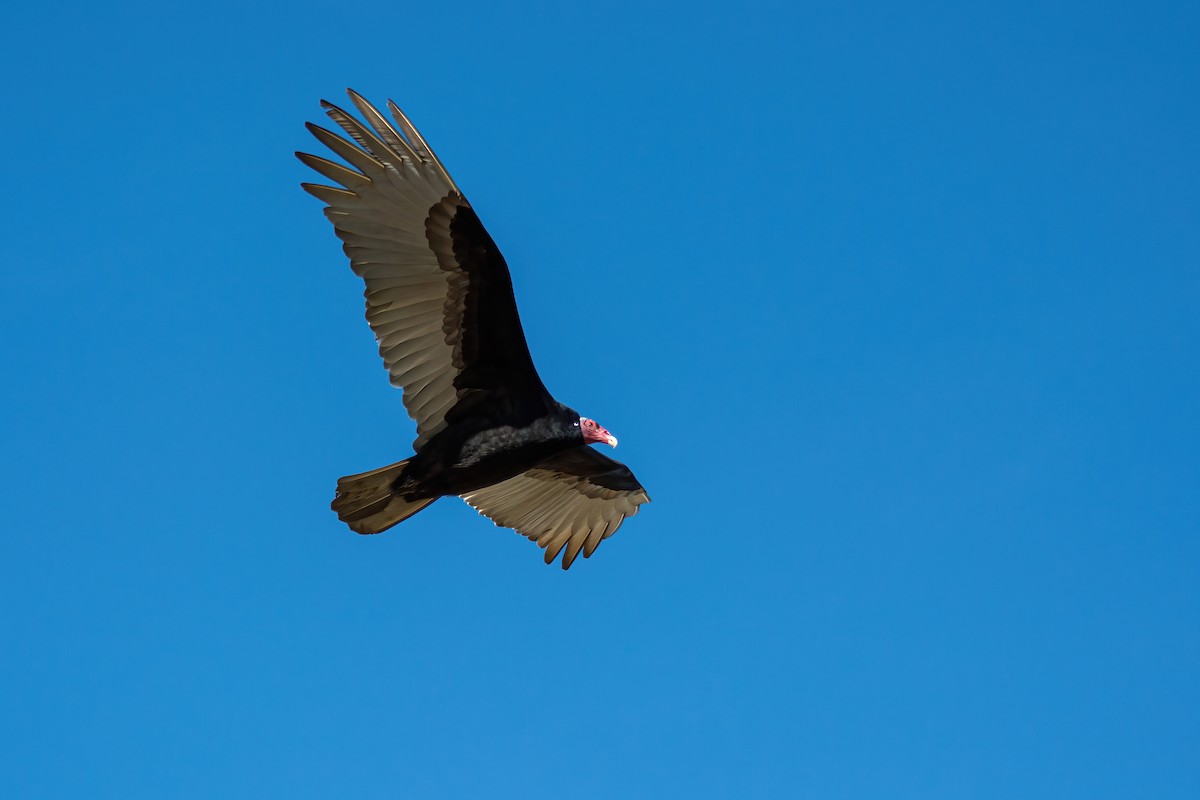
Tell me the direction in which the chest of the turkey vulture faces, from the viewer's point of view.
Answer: to the viewer's right
